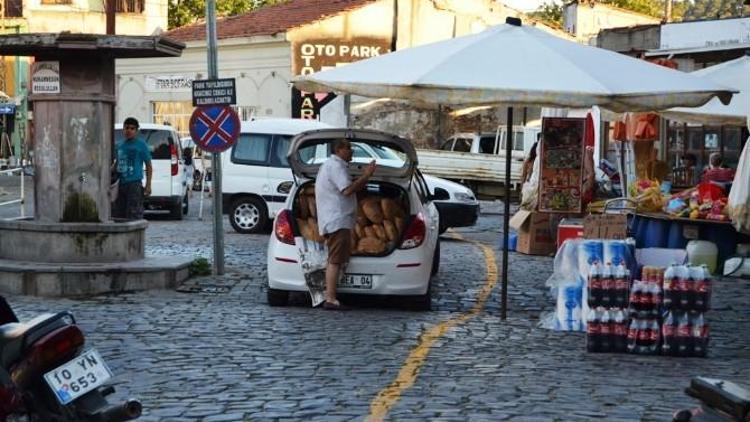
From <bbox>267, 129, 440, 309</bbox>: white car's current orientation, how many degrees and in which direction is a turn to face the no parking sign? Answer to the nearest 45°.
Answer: approximately 45° to its left

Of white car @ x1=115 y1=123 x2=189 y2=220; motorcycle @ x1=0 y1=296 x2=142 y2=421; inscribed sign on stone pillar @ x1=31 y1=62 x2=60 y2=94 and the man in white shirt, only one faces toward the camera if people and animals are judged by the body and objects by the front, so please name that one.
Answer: the inscribed sign on stone pillar

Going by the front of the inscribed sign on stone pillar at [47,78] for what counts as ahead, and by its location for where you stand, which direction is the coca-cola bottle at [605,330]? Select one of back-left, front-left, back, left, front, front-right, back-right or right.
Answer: front-left

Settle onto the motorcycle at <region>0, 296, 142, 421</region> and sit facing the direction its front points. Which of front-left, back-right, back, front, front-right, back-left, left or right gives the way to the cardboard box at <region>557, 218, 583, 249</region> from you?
right

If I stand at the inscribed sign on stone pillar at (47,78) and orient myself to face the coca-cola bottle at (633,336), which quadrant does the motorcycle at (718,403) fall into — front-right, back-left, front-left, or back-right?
front-right

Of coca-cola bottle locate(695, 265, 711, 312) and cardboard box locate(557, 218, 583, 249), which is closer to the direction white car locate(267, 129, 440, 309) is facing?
the cardboard box

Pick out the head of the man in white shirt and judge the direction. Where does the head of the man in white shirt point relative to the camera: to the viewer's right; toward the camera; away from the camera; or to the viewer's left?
to the viewer's right

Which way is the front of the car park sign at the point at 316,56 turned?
toward the camera

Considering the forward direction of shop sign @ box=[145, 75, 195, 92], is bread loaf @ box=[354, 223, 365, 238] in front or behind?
in front

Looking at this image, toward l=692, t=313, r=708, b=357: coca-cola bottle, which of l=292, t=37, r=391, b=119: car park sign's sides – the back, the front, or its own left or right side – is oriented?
front

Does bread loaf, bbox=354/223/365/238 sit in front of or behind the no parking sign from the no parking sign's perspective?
in front

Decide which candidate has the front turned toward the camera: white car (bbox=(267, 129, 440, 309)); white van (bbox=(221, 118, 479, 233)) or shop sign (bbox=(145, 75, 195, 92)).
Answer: the shop sign

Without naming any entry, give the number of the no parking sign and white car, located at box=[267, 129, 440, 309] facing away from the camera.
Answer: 1

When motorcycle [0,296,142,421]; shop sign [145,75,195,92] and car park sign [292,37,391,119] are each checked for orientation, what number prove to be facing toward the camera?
2

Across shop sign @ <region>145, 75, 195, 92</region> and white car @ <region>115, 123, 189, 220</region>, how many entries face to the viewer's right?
0

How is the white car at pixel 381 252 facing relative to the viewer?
away from the camera

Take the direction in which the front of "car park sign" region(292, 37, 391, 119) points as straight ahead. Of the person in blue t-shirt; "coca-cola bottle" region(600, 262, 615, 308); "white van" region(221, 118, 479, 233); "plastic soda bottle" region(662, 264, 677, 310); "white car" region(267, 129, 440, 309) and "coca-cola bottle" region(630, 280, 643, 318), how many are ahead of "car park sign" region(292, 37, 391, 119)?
6
